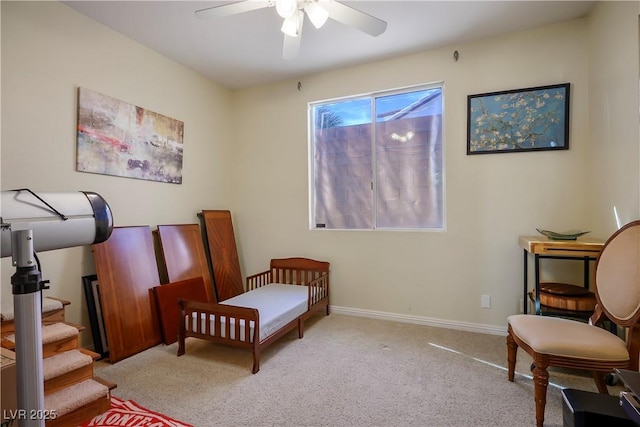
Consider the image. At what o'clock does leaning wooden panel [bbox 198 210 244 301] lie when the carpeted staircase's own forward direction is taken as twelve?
The leaning wooden panel is roughly at 9 o'clock from the carpeted staircase.

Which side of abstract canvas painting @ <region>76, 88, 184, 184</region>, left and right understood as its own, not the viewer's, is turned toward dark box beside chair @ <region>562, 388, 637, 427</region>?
front

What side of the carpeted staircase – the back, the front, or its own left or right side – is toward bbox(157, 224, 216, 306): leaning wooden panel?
left

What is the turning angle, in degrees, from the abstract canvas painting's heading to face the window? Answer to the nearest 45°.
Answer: approximately 45° to its left

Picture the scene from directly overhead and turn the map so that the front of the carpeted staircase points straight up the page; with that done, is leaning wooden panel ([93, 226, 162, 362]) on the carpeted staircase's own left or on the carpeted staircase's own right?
on the carpeted staircase's own left

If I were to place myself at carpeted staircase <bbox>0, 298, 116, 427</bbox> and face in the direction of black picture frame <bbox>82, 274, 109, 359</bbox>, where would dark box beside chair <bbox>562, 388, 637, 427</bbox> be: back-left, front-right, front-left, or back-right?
back-right

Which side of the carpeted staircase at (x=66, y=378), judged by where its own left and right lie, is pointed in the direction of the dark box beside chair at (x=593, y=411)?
front

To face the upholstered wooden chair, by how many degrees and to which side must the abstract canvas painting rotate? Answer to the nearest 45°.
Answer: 0° — it already faces it

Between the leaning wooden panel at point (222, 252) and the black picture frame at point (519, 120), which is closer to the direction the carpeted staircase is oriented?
the black picture frame

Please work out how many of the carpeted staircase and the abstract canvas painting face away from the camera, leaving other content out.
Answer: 0

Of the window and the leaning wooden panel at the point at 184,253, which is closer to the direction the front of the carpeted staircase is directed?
the window
